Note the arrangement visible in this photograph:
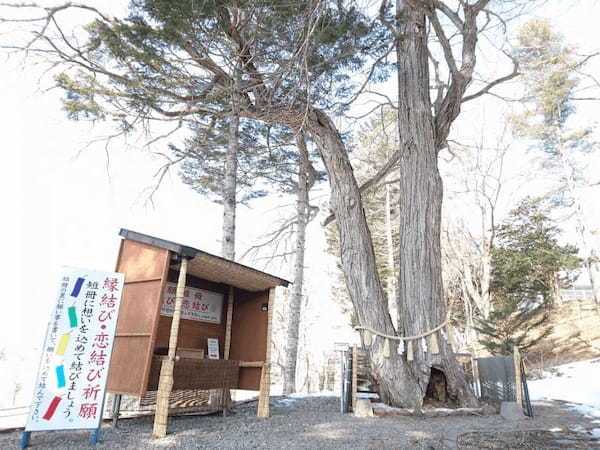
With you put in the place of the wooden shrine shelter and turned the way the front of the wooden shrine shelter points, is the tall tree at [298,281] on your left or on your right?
on your left

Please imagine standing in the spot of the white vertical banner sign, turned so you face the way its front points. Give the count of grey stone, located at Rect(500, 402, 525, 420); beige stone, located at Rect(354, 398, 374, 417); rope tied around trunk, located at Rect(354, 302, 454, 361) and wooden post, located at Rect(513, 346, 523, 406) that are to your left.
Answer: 4

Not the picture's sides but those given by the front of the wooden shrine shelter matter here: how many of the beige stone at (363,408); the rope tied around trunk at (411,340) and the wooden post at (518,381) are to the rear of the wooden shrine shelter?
0

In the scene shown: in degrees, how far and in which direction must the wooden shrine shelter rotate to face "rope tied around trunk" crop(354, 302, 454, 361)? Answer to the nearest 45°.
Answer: approximately 45° to its left

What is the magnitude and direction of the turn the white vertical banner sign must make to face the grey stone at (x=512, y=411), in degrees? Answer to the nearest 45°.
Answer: approximately 90° to its left

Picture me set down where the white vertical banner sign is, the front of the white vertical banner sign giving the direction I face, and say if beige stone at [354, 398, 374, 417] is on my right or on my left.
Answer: on my left

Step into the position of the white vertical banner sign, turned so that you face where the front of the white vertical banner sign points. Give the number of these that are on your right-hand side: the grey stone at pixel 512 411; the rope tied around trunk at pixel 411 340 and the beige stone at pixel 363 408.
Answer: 0

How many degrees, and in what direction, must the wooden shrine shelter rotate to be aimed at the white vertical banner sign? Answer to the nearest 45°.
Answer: approximately 90° to its right

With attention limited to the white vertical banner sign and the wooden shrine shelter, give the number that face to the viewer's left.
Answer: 0

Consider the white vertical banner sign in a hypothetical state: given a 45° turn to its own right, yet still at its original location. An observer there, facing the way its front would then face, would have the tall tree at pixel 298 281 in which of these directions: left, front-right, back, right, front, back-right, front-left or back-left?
back

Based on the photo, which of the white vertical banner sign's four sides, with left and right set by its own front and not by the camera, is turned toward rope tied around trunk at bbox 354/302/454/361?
left

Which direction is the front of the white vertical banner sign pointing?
toward the camera

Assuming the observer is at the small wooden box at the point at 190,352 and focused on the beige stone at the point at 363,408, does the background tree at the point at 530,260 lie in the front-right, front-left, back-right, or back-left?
front-left
